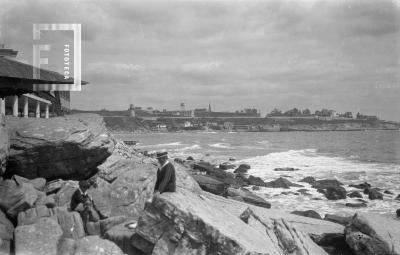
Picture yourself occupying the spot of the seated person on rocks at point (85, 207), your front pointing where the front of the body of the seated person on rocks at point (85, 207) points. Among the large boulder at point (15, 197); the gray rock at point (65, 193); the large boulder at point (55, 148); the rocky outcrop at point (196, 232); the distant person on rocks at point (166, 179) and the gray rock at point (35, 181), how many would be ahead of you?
2

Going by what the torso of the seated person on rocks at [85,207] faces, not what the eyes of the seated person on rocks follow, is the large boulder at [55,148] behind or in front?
behind

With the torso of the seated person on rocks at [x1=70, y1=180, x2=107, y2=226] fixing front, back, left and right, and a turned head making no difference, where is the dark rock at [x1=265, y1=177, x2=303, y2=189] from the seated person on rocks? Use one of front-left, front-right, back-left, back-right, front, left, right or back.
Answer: left

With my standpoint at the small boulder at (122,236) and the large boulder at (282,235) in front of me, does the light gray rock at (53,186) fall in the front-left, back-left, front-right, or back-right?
back-left

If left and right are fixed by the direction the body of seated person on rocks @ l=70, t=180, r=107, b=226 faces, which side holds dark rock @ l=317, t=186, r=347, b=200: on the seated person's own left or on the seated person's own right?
on the seated person's own left

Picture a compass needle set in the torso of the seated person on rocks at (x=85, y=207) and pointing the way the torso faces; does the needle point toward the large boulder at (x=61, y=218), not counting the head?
no

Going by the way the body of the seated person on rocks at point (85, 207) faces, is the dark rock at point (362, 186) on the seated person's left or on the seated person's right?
on the seated person's left

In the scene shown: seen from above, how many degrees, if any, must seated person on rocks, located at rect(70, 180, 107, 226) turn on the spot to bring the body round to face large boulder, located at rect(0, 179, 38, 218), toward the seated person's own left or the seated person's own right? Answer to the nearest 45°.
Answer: approximately 135° to the seated person's own right

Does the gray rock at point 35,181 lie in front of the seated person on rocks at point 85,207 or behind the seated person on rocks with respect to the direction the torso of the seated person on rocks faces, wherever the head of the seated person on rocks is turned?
behind

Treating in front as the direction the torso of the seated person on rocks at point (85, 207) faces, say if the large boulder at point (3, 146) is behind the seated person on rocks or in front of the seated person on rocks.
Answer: behind

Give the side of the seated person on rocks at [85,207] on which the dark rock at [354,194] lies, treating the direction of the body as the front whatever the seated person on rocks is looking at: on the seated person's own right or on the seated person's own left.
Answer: on the seated person's own left

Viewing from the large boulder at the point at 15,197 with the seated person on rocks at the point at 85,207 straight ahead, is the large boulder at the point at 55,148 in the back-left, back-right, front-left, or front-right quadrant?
front-left

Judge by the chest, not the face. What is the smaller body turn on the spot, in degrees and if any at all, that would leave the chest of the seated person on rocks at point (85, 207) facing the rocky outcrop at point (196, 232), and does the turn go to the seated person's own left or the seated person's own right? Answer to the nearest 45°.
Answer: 0° — they already face it

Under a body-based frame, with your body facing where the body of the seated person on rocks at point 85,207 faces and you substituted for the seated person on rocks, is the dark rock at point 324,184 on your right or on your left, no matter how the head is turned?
on your left

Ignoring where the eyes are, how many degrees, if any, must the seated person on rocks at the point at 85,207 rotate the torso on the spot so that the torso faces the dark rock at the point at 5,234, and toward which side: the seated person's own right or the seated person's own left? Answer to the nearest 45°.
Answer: approximately 90° to the seated person's own right

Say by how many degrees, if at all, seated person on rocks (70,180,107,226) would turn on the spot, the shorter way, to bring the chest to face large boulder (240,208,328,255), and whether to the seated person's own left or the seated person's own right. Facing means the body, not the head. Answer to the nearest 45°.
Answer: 0° — they already face it

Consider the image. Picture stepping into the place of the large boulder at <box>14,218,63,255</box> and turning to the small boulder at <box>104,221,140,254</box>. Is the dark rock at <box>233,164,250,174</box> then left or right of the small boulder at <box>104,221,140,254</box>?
left

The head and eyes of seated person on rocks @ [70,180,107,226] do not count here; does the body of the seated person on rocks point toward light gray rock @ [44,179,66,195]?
no

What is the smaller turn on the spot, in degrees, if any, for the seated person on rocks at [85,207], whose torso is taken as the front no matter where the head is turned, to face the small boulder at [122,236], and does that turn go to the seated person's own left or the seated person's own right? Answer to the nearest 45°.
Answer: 0° — they already face it

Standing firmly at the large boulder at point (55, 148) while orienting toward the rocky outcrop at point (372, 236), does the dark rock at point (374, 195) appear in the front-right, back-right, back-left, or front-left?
front-left
